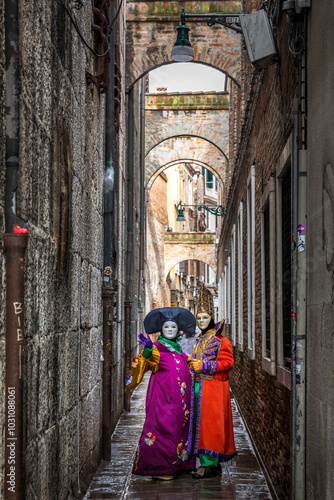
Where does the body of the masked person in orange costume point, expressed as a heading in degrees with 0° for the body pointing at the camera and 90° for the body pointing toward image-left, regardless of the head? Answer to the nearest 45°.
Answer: approximately 45°

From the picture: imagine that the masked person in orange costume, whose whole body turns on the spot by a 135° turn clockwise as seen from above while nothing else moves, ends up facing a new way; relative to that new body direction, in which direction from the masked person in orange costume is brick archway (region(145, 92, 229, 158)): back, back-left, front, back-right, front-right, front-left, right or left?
front

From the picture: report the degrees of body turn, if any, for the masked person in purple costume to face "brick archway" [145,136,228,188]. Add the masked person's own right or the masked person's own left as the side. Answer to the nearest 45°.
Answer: approximately 135° to the masked person's own left
